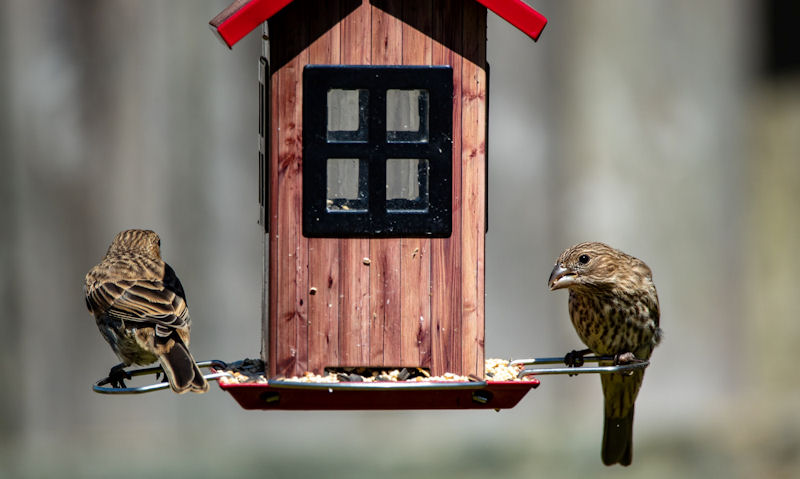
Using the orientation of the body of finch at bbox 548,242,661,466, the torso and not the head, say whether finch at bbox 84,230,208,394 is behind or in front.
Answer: in front

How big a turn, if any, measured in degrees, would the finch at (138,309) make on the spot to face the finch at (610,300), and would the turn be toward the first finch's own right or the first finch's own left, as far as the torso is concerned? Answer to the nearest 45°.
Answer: approximately 135° to the first finch's own right

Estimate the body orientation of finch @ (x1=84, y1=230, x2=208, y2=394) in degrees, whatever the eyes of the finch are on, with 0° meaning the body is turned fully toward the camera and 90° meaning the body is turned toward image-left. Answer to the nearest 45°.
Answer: approximately 135°

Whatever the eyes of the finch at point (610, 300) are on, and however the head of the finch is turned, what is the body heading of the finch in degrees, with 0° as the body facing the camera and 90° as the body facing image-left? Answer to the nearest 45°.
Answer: approximately 45°

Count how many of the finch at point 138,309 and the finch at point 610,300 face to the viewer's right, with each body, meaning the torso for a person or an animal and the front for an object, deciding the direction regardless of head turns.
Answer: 0
